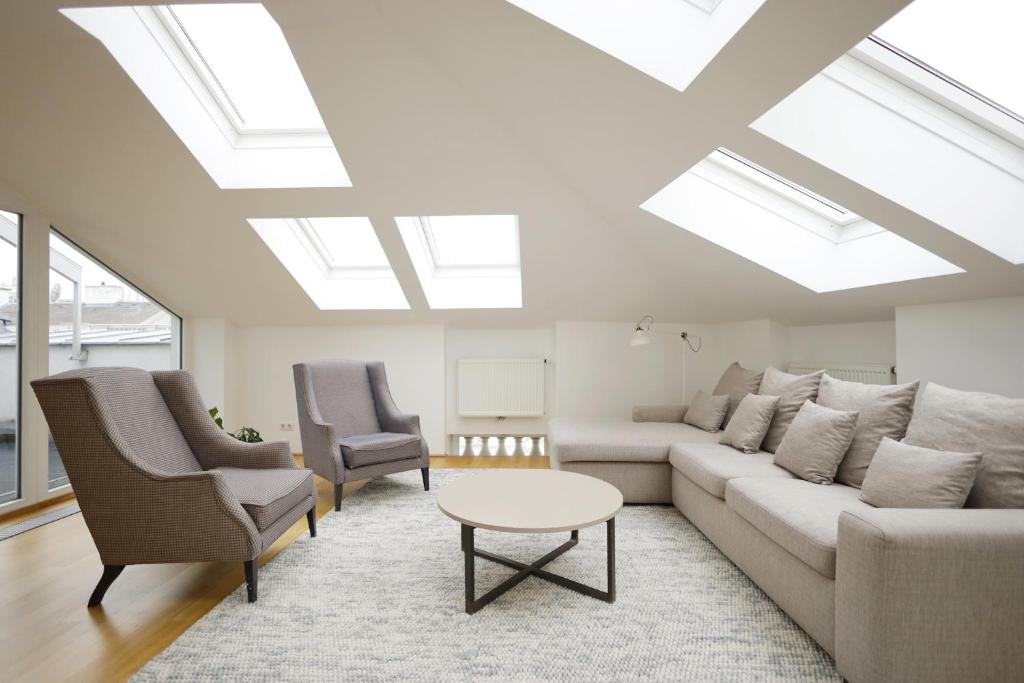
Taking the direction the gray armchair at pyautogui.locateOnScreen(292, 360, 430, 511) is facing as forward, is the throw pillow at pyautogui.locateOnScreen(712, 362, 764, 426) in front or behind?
in front

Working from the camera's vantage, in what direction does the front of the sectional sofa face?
facing to the left of the viewer

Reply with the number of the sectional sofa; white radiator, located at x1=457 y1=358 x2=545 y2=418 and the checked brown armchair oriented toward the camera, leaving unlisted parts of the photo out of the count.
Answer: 1

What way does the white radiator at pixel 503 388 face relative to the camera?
toward the camera

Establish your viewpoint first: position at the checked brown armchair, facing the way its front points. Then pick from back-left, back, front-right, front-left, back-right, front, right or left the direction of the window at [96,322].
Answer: left

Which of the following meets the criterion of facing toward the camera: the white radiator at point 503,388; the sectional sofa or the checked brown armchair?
the white radiator

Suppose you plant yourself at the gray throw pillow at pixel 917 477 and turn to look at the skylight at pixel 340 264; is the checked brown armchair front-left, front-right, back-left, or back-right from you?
front-left

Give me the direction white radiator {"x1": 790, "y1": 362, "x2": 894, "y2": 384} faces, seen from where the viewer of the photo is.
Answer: facing the viewer and to the left of the viewer

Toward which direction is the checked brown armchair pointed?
to the viewer's right

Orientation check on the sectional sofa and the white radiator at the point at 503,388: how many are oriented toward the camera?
1

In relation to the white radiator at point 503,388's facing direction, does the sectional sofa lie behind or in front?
in front

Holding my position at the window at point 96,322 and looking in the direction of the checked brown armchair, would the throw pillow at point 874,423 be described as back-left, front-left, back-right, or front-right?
front-left

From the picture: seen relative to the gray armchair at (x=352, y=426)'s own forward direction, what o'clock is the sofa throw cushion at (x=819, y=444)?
The sofa throw cushion is roughly at 12 o'clock from the gray armchair.

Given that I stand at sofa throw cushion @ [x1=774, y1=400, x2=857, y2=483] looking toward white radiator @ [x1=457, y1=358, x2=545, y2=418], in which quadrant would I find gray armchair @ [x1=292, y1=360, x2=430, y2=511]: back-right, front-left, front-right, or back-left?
front-left
